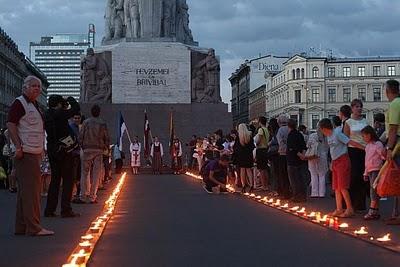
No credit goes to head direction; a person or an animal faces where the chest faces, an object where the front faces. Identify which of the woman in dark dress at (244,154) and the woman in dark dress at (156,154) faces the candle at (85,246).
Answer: the woman in dark dress at (156,154)

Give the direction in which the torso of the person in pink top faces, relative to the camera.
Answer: to the viewer's left

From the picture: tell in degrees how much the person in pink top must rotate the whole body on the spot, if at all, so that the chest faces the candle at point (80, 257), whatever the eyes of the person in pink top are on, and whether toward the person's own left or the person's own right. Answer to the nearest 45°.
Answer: approximately 45° to the person's own left

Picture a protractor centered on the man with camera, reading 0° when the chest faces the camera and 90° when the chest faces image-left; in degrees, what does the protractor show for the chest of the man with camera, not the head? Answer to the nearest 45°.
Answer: approximately 270°

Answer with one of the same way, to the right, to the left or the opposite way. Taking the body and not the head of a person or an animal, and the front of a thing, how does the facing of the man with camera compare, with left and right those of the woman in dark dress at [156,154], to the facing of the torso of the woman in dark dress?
to the left

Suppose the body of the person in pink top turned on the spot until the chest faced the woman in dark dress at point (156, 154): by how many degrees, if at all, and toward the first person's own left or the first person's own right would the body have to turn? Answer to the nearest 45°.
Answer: approximately 45° to the first person's own right

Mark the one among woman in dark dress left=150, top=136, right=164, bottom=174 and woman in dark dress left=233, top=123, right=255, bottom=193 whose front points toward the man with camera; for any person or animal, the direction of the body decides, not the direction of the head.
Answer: woman in dark dress left=150, top=136, right=164, bottom=174
